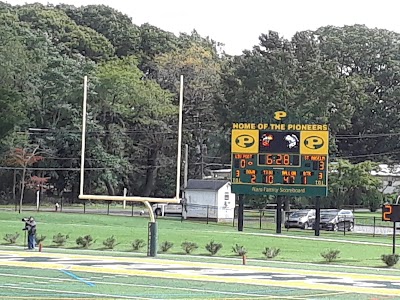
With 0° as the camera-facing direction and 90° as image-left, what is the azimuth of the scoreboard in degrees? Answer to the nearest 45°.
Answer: approximately 0°

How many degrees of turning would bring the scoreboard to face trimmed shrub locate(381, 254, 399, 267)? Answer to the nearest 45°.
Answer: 0° — it already faces it
